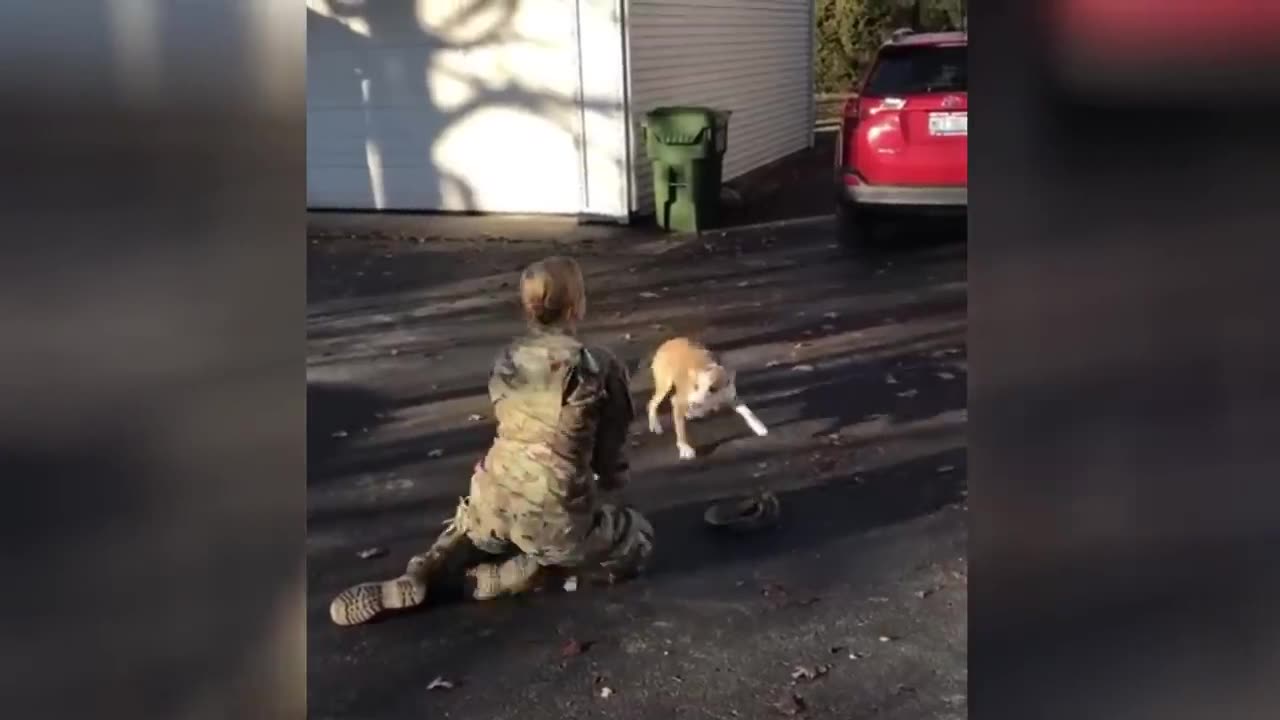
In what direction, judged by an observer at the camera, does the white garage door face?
facing the viewer

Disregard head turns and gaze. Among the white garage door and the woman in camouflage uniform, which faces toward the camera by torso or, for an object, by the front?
the white garage door

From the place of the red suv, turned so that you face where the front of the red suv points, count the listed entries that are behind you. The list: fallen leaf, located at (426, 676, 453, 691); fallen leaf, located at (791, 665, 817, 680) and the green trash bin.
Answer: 2

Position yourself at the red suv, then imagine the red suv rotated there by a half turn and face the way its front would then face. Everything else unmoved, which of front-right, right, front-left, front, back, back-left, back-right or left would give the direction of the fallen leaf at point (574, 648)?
front

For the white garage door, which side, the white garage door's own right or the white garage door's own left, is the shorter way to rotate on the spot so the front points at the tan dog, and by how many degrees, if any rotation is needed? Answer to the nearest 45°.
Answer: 0° — it already faces it

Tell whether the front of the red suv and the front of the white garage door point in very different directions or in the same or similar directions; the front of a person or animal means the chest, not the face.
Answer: very different directions

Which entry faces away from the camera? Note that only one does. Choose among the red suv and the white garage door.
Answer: the red suv

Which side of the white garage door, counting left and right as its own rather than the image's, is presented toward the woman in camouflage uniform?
front

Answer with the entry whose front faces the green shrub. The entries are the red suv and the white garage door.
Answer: the red suv

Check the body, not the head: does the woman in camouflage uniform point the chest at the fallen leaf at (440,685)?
no

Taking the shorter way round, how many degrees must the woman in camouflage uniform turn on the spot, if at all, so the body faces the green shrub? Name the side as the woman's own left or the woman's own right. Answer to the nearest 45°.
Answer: approximately 45° to the woman's own left

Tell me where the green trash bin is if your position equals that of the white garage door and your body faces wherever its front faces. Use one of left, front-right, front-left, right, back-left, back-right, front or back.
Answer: front-left

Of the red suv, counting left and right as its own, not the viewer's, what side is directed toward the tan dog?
back

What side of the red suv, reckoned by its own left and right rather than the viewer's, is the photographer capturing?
back

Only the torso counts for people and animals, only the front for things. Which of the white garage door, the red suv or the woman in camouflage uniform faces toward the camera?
the white garage door

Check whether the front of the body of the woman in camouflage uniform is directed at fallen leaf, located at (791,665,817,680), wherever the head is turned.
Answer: no

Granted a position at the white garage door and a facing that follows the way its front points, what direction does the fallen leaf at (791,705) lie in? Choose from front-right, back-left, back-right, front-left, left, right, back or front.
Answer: front

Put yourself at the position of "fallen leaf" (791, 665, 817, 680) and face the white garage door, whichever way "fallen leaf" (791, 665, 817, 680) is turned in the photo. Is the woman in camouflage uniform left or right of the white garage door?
left

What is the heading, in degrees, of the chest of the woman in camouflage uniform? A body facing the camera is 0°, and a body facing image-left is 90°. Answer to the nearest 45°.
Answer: approximately 225°
